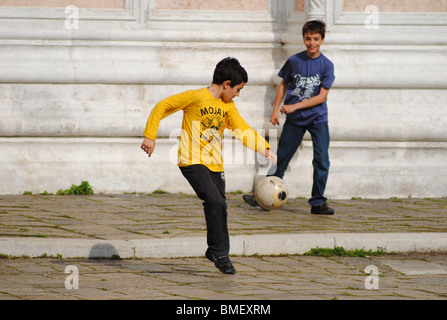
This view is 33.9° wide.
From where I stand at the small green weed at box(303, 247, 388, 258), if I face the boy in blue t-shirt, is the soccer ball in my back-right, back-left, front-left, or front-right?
front-left

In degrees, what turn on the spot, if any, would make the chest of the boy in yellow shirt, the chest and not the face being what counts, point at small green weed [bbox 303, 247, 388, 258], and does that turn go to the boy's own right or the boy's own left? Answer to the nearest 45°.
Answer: approximately 90° to the boy's own left

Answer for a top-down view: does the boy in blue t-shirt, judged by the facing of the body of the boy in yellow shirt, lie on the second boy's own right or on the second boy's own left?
on the second boy's own left

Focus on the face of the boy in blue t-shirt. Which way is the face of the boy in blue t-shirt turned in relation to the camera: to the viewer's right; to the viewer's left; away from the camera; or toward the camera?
toward the camera

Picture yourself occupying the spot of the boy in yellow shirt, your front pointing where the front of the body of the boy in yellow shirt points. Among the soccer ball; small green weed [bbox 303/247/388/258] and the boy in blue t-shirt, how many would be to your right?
0

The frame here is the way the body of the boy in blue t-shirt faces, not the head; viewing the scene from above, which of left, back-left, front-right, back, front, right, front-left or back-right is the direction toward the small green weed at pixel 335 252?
front

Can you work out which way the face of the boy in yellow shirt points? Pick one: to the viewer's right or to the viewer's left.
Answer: to the viewer's right

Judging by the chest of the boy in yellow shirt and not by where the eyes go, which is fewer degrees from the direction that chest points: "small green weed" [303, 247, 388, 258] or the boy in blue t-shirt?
the small green weed

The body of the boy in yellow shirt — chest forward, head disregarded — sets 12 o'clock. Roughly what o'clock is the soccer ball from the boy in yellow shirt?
The soccer ball is roughly at 8 o'clock from the boy in yellow shirt.

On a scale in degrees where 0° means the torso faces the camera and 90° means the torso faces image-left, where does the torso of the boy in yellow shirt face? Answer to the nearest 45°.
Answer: approximately 315°

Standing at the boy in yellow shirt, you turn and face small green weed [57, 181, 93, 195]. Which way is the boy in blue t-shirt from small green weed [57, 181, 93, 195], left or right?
right

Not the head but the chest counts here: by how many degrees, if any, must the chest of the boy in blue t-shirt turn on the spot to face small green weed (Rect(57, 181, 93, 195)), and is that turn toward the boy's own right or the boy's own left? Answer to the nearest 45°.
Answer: approximately 90° to the boy's own right

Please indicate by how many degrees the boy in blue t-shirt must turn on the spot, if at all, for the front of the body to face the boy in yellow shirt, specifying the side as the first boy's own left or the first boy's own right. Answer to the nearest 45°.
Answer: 0° — they already face them

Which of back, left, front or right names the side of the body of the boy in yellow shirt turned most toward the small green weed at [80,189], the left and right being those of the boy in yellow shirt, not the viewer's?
back

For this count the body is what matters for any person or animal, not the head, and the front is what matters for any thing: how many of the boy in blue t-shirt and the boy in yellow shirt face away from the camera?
0

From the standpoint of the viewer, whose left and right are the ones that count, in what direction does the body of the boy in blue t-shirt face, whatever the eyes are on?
facing the viewer

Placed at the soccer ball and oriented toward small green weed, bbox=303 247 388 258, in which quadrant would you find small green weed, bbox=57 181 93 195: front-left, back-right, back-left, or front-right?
back-right
